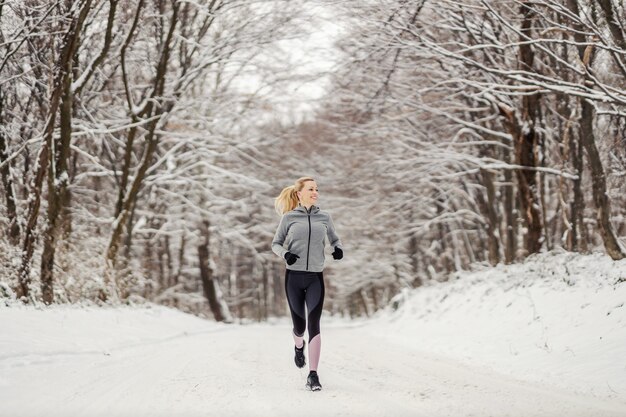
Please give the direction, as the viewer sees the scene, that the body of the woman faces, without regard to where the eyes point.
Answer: toward the camera
